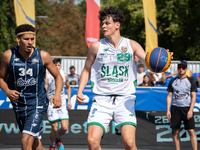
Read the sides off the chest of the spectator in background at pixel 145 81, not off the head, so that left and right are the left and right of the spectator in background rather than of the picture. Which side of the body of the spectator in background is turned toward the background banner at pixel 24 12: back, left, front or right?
right

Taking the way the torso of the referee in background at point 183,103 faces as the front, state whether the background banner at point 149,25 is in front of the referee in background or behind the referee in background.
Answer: behind

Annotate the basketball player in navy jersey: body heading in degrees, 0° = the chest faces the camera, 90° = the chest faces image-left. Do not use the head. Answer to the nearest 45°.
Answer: approximately 0°

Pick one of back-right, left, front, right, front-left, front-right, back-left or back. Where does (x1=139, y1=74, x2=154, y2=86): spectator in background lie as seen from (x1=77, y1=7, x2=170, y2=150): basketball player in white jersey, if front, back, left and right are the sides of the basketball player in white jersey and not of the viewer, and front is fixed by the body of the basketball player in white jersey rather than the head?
back

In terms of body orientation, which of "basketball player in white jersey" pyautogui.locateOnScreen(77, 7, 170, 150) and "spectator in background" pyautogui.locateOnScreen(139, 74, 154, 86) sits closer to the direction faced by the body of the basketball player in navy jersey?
the basketball player in white jersey

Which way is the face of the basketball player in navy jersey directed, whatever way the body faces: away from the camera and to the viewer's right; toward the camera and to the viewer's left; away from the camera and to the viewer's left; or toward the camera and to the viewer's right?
toward the camera and to the viewer's right

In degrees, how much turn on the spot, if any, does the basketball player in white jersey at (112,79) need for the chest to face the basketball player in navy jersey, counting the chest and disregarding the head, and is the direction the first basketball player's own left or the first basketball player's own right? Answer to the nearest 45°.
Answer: approximately 90° to the first basketball player's own right
